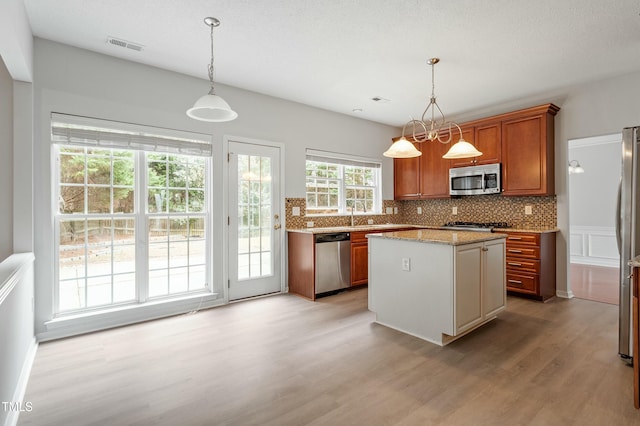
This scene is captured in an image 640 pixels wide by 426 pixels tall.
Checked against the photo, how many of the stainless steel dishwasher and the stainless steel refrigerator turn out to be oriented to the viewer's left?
1

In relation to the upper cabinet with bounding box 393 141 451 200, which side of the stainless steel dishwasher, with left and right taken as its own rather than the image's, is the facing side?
left

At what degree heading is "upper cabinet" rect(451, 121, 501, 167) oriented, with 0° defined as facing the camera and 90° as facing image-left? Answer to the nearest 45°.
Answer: approximately 45°

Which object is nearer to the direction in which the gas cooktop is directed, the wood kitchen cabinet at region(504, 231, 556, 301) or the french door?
the french door

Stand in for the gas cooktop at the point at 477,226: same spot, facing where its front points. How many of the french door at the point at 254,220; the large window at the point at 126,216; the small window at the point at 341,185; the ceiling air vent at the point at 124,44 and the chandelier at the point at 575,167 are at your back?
1

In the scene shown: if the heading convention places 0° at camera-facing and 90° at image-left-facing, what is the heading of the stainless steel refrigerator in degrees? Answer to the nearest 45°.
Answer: approximately 90°

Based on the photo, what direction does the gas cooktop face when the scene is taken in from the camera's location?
facing the viewer and to the left of the viewer

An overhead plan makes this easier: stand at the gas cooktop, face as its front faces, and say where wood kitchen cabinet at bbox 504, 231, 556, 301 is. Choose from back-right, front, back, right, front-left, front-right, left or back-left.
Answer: left

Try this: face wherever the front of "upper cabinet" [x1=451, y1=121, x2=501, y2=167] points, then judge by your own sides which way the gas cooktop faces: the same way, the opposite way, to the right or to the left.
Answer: the same way

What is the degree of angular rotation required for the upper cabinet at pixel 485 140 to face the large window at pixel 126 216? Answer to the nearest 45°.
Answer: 0° — it already faces it

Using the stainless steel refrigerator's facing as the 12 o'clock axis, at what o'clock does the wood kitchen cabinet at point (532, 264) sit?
The wood kitchen cabinet is roughly at 2 o'clock from the stainless steel refrigerator.

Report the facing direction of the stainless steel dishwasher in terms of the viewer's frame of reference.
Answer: facing the viewer and to the right of the viewer
